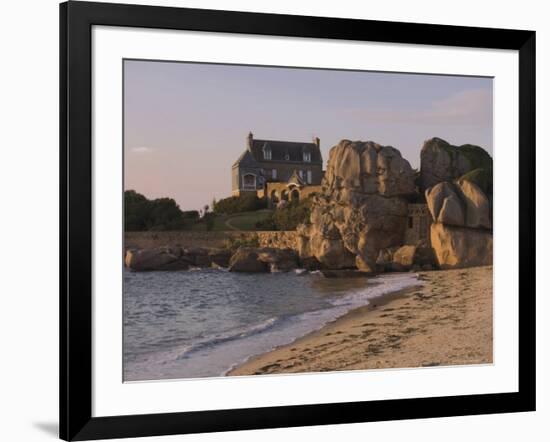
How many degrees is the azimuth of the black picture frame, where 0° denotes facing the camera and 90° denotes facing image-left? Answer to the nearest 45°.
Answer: approximately 315°
